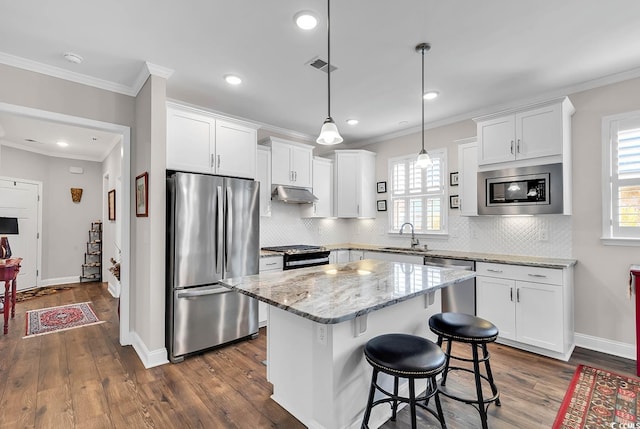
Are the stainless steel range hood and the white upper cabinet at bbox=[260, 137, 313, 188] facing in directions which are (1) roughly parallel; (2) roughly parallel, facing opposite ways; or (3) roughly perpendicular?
roughly parallel

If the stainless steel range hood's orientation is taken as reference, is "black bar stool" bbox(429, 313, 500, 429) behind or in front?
in front

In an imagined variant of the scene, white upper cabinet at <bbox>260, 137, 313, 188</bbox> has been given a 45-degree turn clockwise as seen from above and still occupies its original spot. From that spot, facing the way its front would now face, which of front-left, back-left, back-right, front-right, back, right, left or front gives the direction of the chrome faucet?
left

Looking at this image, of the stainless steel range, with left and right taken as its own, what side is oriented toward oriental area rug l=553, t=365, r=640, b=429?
front

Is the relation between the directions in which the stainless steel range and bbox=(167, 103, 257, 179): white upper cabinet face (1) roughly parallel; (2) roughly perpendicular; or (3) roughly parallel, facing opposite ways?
roughly parallel

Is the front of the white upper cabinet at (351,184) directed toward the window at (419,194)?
no

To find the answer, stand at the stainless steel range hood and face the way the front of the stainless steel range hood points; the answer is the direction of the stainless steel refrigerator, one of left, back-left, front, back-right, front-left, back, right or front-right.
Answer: right

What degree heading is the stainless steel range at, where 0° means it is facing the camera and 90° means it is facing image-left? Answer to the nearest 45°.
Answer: approximately 315°

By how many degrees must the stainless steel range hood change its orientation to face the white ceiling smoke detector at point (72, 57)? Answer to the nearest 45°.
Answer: approximately 90° to its right

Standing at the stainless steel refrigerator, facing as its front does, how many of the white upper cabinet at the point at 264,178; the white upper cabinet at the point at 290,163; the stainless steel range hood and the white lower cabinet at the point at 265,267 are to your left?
4

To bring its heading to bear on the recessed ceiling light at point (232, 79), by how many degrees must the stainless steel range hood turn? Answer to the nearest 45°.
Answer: approximately 90° to its right

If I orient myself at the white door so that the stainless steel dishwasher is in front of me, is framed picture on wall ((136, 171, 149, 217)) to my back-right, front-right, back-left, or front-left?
front-right

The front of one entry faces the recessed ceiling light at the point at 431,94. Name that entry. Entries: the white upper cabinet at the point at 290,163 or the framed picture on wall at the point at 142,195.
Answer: the white upper cabinet
